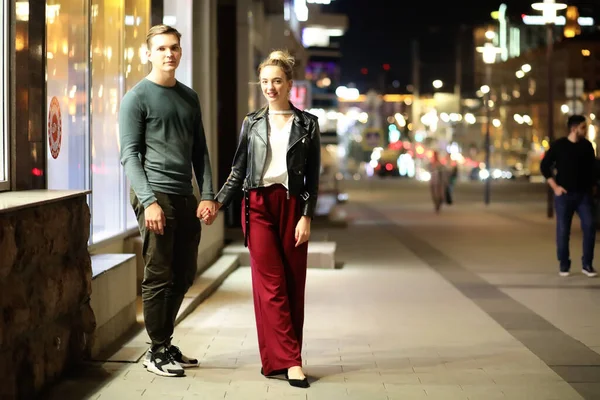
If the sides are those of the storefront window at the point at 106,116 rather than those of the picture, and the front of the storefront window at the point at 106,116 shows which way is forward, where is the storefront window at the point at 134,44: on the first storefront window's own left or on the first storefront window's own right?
on the first storefront window's own left

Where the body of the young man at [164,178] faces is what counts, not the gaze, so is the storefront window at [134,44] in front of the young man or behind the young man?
behind

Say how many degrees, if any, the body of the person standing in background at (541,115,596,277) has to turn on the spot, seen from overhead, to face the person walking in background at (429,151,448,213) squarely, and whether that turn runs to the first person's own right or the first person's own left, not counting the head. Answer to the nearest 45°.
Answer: approximately 135° to the first person's own left

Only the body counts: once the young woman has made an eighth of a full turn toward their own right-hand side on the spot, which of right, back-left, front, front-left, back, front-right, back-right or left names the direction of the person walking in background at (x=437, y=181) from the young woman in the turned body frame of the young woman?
back-right

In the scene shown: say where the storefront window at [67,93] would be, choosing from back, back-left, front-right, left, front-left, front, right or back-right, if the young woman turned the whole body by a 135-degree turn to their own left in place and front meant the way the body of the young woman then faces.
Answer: left

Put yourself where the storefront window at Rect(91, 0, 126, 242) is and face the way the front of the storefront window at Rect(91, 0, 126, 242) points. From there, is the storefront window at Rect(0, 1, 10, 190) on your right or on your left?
on your right

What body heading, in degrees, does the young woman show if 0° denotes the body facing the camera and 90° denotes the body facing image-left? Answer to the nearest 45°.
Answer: approximately 0°

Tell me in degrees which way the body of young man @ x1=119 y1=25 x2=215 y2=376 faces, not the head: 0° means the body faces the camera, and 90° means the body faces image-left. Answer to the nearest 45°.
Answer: approximately 315°

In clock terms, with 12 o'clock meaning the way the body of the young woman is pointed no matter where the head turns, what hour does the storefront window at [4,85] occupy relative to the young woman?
The storefront window is roughly at 3 o'clock from the young woman.
